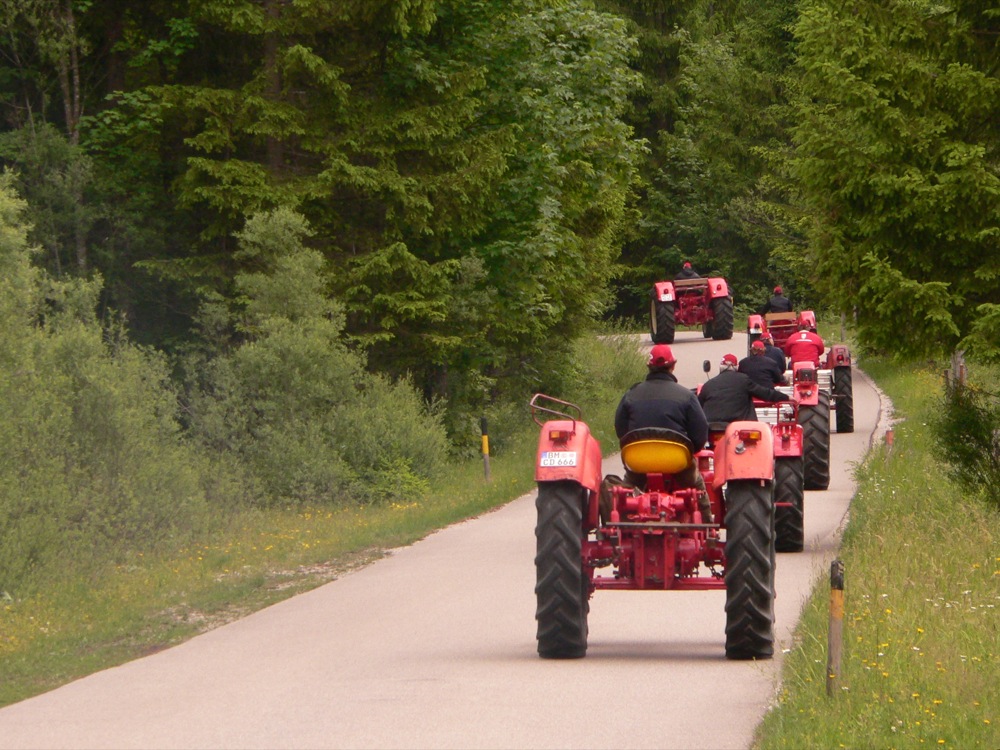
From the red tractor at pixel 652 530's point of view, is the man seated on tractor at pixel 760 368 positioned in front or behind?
in front

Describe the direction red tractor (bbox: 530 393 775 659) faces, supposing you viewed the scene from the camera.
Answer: facing away from the viewer

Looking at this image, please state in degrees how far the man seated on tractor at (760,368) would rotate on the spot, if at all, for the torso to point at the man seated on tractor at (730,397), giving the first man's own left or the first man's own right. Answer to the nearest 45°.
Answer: approximately 180°

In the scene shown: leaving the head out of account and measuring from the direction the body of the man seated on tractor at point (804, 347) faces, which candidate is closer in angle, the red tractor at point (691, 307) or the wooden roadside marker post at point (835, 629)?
the red tractor

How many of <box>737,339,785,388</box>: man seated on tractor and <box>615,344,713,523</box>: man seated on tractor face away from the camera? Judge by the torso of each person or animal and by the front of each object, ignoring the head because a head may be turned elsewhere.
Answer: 2

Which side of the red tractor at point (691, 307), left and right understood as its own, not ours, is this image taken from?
back

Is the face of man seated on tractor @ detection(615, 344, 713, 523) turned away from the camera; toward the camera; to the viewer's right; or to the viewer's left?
away from the camera

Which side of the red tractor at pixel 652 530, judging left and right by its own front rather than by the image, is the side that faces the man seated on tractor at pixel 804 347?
front

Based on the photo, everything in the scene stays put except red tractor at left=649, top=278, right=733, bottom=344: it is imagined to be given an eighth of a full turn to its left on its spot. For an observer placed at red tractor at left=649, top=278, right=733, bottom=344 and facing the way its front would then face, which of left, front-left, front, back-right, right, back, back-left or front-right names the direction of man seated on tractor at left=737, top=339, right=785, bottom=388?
back-left

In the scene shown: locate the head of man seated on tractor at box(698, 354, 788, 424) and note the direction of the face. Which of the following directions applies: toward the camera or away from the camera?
away from the camera

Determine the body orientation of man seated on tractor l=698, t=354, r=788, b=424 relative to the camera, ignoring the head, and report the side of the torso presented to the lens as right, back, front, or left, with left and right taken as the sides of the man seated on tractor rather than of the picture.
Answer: back

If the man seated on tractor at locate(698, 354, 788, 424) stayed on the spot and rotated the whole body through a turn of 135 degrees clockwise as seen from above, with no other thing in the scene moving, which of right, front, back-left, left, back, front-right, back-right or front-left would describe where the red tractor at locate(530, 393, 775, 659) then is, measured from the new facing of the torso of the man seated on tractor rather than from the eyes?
front-right

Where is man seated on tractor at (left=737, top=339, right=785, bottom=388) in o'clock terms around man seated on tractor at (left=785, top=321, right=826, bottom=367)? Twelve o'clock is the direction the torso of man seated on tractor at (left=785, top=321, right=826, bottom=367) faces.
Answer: man seated on tractor at (left=737, top=339, right=785, bottom=388) is roughly at 6 o'clock from man seated on tractor at (left=785, top=321, right=826, bottom=367).

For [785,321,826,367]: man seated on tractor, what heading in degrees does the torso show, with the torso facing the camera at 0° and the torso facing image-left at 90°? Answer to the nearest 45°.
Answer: approximately 180°

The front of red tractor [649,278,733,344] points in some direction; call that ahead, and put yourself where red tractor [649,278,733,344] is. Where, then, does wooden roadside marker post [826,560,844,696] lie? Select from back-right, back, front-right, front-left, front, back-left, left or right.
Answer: back

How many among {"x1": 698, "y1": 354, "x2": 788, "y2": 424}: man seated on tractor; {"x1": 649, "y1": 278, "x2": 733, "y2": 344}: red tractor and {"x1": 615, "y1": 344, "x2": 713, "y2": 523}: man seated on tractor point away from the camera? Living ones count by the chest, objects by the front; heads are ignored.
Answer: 3

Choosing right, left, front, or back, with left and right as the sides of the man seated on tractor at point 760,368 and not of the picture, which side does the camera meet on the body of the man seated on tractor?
back

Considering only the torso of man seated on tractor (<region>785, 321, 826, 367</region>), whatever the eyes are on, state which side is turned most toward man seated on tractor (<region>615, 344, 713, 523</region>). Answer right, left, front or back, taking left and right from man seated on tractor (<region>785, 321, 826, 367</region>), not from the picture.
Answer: back
